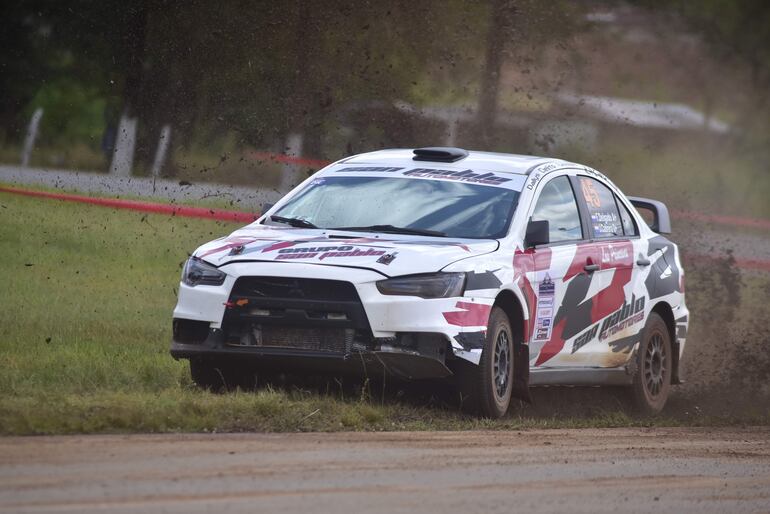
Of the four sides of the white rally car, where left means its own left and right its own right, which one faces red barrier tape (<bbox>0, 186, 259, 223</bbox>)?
right

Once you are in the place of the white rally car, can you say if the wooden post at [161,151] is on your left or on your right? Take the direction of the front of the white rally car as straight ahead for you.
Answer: on your right

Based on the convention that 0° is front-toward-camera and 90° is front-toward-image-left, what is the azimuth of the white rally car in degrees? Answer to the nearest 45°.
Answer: approximately 45°

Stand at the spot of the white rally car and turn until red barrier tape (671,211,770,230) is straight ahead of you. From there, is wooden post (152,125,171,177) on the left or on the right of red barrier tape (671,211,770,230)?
left

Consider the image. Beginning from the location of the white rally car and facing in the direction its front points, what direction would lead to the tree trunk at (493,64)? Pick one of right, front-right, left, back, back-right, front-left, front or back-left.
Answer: back-right

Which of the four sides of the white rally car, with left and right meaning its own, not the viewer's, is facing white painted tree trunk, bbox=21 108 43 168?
right
